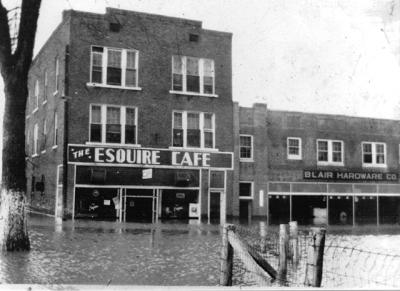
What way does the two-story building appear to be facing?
toward the camera

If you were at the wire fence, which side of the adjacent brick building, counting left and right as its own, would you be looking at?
front

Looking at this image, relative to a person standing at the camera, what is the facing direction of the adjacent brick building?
facing the viewer

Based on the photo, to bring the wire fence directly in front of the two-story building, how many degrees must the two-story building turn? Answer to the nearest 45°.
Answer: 0° — it already faces it
